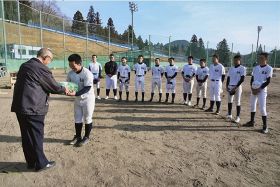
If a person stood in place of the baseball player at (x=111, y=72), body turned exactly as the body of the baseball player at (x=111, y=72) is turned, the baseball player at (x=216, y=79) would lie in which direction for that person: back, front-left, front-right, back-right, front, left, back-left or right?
front-left

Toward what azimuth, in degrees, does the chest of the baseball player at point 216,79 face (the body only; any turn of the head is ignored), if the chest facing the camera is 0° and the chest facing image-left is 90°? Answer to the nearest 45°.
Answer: approximately 45°

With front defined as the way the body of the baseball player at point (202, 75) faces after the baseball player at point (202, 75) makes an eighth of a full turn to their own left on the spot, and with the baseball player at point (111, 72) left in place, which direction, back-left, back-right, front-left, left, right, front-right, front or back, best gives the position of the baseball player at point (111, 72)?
right

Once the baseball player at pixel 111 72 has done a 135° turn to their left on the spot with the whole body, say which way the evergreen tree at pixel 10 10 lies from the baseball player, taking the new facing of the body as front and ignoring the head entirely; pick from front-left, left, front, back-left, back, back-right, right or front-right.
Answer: left

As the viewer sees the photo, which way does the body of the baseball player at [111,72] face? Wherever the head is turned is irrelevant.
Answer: toward the camera

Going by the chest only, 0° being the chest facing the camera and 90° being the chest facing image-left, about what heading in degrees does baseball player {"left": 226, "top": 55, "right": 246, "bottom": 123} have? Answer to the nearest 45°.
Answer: approximately 45°

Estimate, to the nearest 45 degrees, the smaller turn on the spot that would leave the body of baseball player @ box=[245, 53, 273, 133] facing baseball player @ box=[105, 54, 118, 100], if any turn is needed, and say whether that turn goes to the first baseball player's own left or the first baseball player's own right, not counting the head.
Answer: approximately 45° to the first baseball player's own right

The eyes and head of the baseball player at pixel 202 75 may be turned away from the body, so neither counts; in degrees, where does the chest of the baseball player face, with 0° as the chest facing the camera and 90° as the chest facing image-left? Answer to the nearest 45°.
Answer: approximately 45°

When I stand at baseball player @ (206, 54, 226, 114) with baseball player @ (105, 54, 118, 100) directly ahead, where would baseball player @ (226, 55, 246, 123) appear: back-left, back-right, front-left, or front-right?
back-left

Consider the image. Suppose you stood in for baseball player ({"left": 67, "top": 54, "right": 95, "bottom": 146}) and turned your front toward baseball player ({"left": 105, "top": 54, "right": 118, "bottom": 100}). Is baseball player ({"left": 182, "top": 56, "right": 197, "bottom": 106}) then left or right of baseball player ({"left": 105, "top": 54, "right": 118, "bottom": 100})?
right
